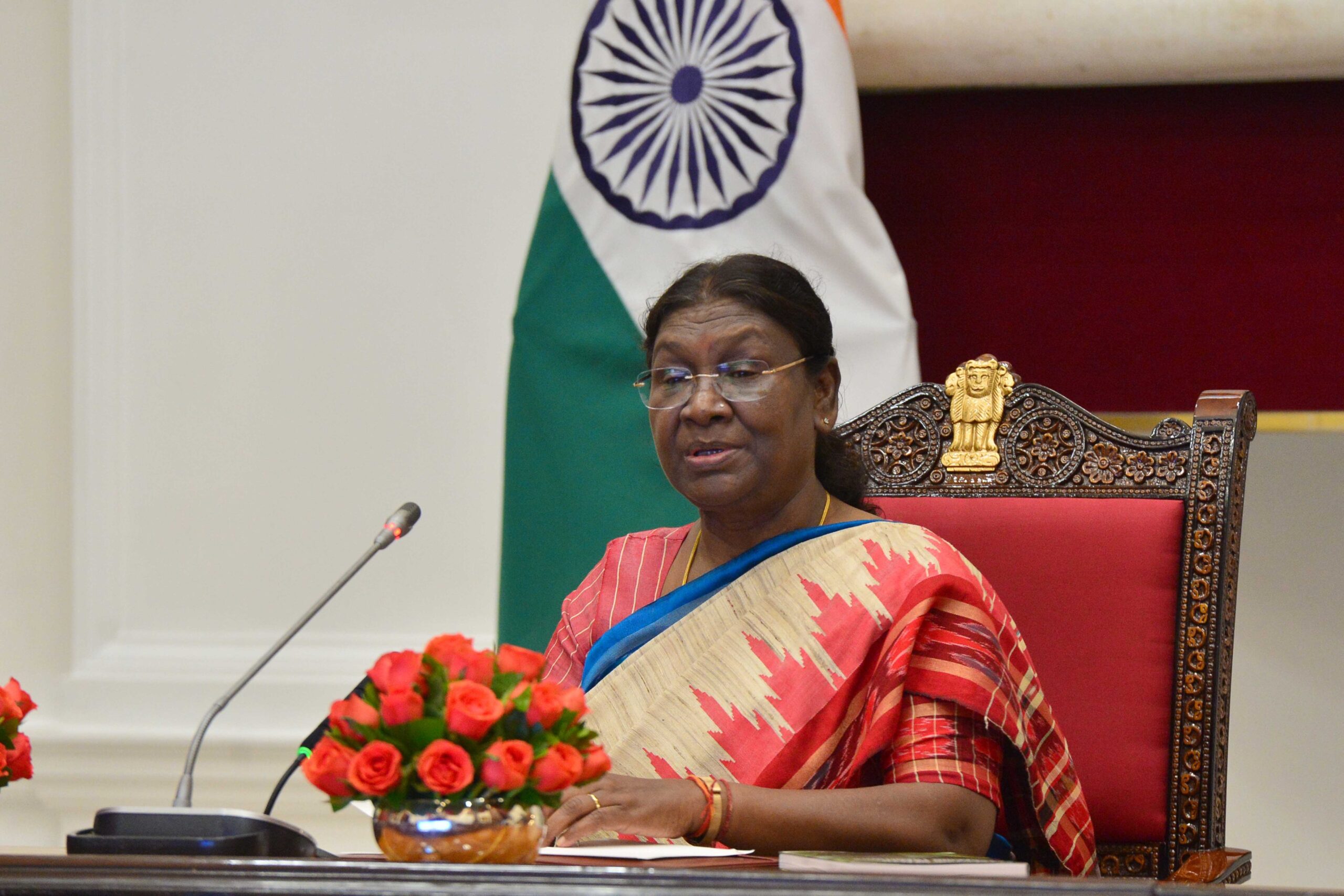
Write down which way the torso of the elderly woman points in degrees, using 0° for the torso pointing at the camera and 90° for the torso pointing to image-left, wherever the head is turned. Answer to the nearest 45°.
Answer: approximately 45°

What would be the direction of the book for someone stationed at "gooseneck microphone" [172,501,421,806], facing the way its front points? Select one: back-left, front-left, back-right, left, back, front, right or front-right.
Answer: front-right

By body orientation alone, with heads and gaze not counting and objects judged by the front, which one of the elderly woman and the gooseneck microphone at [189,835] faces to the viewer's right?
the gooseneck microphone

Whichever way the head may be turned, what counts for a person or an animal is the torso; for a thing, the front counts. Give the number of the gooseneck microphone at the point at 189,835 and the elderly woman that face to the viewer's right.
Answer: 1

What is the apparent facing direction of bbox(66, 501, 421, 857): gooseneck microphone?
to the viewer's right

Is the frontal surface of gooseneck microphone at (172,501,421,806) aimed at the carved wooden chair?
yes

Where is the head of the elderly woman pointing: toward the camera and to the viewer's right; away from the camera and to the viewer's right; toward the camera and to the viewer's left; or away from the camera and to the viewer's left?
toward the camera and to the viewer's left

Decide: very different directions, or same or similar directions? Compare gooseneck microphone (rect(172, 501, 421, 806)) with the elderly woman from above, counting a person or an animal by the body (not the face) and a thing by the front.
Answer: very different directions

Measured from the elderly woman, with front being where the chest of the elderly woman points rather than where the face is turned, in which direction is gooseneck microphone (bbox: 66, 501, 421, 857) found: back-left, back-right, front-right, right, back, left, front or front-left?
front
